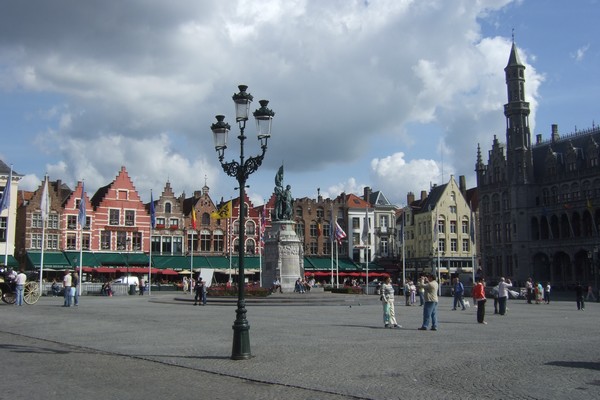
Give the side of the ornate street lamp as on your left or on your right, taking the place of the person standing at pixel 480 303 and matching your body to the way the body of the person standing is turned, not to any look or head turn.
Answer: on your right

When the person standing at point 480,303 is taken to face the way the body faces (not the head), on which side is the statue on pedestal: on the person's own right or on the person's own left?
on the person's own left

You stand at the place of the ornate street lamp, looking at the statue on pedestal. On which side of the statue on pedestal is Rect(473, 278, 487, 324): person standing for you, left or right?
right

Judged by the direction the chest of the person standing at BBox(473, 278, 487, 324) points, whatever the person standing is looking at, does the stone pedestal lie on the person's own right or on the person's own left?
on the person's own left

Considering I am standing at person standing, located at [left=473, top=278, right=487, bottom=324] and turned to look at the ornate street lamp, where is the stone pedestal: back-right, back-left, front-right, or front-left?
back-right
